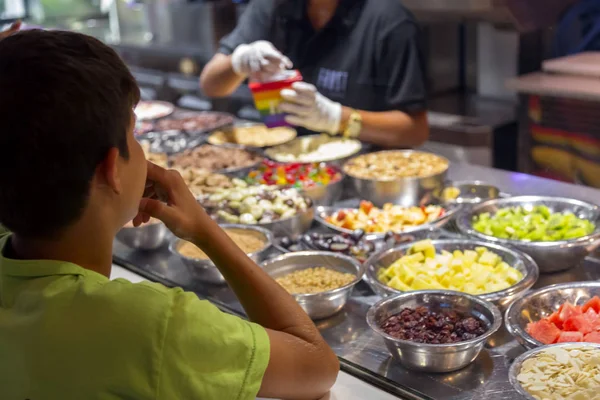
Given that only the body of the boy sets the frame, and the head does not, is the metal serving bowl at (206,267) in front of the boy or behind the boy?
in front

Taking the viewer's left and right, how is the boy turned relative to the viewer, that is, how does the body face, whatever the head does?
facing away from the viewer and to the right of the viewer

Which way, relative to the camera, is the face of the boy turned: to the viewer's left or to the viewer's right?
to the viewer's right

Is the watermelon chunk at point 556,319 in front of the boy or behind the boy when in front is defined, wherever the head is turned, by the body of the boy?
in front

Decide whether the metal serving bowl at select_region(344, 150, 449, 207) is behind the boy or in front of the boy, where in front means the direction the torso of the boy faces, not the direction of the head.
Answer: in front
